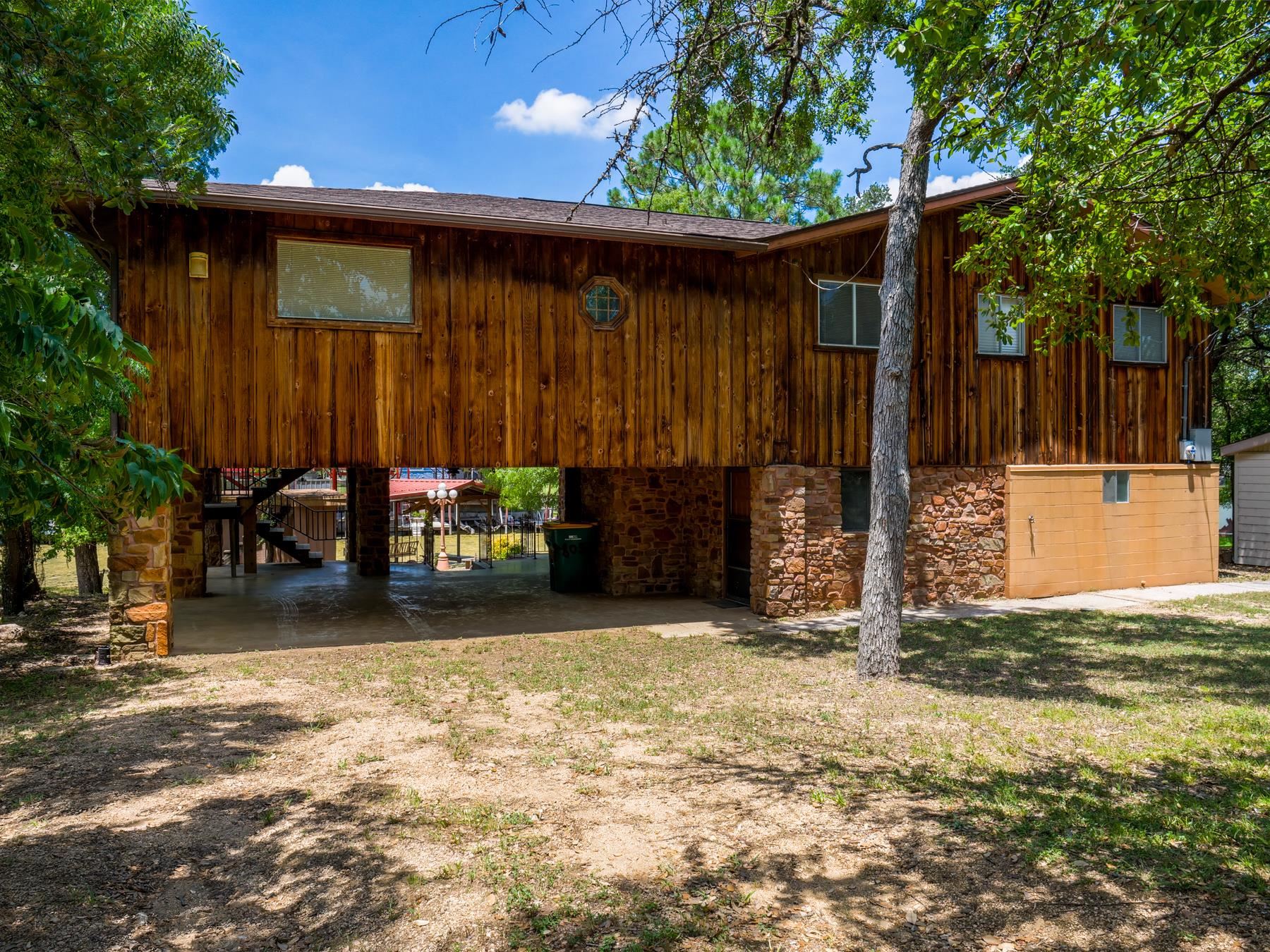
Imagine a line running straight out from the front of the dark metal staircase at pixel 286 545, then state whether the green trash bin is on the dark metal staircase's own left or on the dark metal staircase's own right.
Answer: on the dark metal staircase's own right

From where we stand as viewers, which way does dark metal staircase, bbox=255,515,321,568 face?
facing to the right of the viewer

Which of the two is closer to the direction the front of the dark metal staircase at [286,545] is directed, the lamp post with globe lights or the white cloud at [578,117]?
the lamp post with globe lights

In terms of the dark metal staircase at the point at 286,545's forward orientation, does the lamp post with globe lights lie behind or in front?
in front

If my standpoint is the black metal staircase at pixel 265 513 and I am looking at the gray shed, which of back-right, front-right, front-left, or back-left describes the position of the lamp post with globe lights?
front-left

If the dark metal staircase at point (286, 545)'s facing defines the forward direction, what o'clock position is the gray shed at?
The gray shed is roughly at 1 o'clock from the dark metal staircase.

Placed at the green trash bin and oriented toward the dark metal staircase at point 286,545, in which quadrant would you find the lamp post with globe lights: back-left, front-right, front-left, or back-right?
front-right
